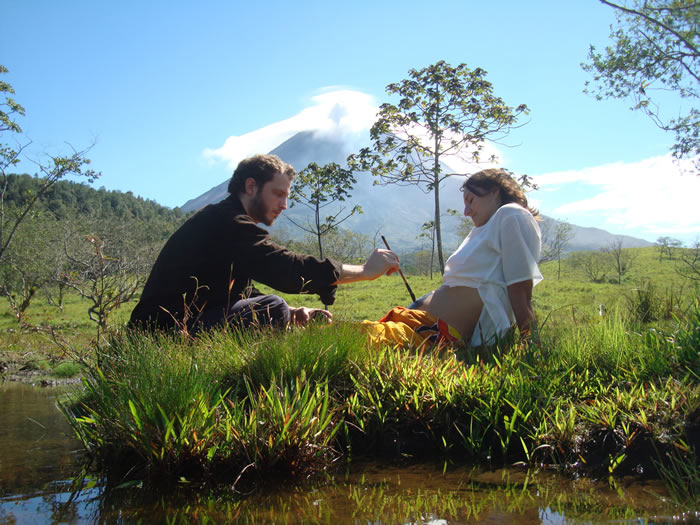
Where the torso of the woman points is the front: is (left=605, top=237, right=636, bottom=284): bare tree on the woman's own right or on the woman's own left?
on the woman's own right

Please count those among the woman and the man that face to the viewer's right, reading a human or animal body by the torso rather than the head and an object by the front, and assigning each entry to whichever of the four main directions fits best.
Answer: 1

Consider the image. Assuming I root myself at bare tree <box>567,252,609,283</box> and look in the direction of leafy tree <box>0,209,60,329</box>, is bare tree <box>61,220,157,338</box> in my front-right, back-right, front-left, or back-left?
front-left

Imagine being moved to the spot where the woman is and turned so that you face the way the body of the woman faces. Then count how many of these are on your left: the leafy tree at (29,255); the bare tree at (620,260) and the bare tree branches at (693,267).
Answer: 0

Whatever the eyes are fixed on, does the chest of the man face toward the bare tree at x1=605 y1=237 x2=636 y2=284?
no

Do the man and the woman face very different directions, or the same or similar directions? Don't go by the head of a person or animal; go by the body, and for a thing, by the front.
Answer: very different directions

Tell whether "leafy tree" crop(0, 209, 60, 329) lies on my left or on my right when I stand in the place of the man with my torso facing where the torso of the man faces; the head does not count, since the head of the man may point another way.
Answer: on my left

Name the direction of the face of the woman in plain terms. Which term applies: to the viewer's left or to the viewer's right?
to the viewer's left

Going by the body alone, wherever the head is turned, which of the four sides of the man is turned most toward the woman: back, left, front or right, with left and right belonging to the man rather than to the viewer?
front

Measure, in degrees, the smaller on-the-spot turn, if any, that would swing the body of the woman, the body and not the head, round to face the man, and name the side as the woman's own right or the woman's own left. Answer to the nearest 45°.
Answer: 0° — they already face them

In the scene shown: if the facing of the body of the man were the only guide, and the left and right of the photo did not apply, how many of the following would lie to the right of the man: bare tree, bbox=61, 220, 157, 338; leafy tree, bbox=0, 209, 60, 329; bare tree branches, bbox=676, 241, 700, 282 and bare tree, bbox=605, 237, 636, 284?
0

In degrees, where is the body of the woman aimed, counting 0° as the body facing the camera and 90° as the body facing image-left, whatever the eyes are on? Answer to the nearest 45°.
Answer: approximately 90°

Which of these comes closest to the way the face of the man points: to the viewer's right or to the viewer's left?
to the viewer's right

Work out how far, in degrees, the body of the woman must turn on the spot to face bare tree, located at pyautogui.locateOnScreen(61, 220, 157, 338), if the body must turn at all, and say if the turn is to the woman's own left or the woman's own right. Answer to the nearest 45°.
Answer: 0° — they already face it

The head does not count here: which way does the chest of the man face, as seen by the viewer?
to the viewer's right

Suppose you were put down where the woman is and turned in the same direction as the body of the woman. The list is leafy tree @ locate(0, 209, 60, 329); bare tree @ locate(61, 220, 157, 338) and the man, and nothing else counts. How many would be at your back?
0
